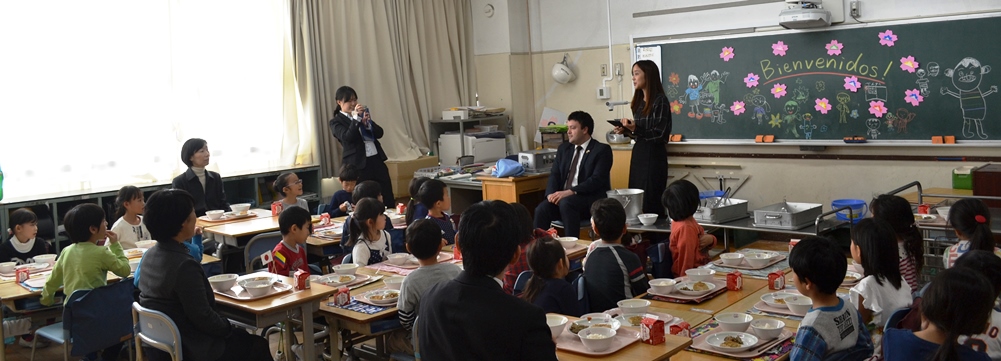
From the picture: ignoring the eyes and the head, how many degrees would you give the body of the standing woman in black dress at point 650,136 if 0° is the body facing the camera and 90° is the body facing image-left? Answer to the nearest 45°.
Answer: approximately 90°

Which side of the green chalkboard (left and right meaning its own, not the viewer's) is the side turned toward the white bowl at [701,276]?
front

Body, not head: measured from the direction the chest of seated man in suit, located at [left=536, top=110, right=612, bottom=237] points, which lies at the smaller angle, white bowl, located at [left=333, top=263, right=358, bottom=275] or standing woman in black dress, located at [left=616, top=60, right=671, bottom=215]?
the white bowl

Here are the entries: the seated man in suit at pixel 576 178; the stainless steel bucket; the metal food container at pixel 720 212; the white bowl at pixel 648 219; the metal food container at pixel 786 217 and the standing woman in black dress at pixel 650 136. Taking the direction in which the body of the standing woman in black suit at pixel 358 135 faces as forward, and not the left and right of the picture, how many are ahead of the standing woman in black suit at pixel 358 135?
6

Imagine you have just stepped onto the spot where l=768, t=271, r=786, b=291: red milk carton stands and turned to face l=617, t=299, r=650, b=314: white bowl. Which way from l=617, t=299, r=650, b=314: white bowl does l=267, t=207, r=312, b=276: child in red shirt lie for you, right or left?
right

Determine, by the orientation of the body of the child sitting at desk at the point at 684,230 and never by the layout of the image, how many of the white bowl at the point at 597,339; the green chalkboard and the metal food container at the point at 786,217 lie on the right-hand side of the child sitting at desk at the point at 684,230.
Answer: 1

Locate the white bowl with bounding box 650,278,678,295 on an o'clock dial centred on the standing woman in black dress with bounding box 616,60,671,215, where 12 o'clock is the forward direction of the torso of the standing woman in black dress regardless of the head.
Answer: The white bowl is roughly at 9 o'clock from the standing woman in black dress.

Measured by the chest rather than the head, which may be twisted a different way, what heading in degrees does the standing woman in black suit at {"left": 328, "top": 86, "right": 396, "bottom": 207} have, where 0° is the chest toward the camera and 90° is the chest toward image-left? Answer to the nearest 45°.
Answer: approximately 315°

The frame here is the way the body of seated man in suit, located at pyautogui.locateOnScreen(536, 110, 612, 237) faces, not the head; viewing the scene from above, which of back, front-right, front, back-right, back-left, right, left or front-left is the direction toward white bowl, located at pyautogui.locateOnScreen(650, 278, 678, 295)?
front-left

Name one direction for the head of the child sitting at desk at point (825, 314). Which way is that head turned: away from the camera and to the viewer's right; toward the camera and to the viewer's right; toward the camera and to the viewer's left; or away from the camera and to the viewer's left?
away from the camera and to the viewer's left

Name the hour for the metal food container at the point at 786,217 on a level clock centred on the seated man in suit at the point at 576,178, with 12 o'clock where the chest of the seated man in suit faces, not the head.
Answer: The metal food container is roughly at 9 o'clock from the seated man in suit.

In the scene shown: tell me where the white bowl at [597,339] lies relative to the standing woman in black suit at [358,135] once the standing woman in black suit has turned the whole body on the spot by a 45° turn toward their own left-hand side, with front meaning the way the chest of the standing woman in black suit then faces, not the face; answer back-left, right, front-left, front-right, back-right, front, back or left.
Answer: right

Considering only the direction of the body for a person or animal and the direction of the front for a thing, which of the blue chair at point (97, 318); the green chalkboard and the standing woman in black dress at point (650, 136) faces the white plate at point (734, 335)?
the green chalkboard

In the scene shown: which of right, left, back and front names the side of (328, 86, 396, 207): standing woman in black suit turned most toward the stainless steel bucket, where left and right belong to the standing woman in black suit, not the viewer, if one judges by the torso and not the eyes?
front

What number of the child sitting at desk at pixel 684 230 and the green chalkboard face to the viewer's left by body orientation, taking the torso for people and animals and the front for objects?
0
